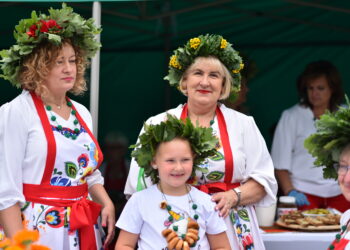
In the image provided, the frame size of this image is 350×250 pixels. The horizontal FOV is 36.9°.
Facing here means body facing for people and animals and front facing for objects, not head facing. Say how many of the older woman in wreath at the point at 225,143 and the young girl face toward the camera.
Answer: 2

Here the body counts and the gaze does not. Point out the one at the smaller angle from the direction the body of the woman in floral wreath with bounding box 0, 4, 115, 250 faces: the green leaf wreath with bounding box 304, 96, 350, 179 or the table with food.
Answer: the green leaf wreath

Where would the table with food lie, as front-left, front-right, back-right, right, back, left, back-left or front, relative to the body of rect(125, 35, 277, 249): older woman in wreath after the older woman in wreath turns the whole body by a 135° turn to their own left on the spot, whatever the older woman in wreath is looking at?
front

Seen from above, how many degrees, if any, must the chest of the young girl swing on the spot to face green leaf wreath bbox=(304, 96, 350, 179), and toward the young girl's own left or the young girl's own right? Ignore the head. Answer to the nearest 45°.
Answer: approximately 45° to the young girl's own left

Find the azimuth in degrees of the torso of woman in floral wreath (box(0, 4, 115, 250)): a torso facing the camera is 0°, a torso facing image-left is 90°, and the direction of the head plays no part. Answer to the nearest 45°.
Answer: approximately 315°

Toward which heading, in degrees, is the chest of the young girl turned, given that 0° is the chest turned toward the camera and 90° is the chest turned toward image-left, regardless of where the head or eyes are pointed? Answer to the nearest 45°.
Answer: approximately 0°

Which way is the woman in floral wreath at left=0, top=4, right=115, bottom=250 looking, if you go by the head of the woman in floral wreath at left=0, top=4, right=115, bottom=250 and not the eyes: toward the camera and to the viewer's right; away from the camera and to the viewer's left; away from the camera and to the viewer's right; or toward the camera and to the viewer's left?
toward the camera and to the viewer's right

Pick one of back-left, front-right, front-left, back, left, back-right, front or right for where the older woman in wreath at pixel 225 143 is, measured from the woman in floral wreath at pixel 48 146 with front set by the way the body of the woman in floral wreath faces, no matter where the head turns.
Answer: front-left

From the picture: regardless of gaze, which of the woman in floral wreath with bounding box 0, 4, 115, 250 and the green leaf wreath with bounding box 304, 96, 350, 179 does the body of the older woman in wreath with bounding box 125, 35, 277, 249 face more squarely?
the green leaf wreath

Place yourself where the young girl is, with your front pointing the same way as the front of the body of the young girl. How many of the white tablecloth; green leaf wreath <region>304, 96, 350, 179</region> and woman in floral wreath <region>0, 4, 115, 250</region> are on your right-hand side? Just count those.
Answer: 1

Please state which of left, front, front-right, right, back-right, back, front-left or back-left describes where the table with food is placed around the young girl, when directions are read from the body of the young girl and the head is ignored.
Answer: back-left

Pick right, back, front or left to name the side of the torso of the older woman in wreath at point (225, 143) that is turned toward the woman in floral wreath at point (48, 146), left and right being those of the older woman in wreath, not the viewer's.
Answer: right
